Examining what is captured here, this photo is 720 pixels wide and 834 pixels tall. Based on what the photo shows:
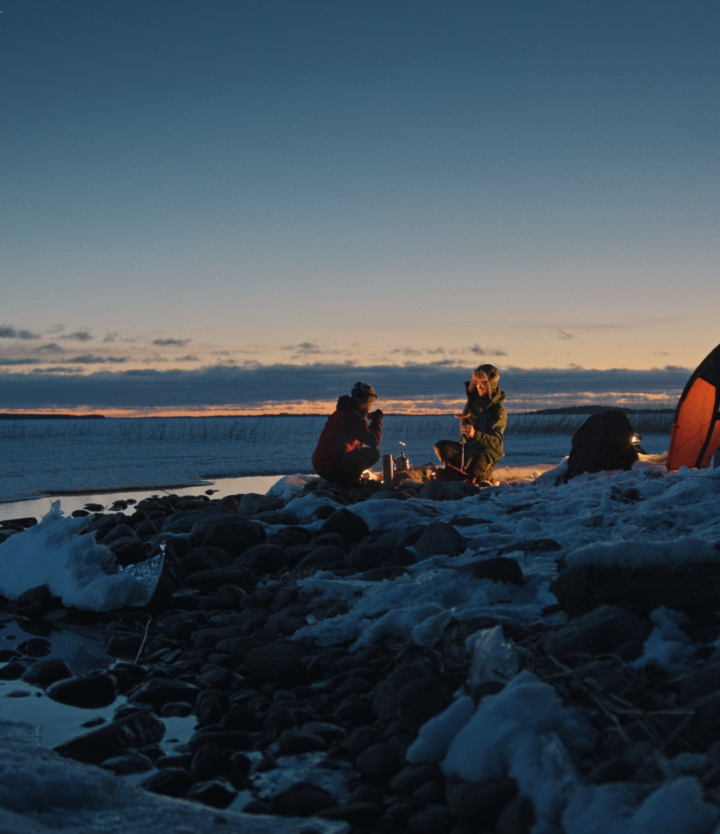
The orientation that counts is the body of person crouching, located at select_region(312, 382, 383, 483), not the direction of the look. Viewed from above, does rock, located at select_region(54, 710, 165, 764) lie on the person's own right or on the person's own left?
on the person's own right

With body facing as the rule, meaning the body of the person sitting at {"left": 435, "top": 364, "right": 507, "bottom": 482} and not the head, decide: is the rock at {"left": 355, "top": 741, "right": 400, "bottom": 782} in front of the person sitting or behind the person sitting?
in front

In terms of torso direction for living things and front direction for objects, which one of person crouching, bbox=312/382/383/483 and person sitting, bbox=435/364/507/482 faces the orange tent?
person crouching, bbox=312/382/383/483

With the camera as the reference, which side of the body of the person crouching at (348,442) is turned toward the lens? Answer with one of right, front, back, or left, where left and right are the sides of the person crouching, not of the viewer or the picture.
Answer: right

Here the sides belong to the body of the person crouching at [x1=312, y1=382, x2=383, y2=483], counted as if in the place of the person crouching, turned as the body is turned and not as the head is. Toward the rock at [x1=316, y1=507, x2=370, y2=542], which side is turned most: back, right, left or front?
right

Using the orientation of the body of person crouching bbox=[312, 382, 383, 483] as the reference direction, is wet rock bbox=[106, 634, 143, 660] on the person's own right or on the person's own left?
on the person's own right

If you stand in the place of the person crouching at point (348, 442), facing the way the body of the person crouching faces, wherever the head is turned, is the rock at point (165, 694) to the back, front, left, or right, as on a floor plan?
right

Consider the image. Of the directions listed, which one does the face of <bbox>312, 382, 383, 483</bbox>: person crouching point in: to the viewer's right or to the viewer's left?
to the viewer's right

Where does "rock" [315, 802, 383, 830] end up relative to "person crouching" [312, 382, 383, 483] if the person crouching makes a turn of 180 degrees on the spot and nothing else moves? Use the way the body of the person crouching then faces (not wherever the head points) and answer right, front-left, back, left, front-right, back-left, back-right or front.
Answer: left

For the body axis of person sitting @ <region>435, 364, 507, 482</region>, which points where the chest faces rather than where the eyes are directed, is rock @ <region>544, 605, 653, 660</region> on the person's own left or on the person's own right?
on the person's own left

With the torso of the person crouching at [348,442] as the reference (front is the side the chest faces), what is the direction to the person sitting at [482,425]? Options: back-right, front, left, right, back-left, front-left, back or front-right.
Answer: front

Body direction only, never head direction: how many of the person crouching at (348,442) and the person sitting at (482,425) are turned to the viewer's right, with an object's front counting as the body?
1

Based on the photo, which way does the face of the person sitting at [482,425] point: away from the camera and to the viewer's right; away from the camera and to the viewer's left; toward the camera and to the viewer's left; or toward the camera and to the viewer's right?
toward the camera and to the viewer's left

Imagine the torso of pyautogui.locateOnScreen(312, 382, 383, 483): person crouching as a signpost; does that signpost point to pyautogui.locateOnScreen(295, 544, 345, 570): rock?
no

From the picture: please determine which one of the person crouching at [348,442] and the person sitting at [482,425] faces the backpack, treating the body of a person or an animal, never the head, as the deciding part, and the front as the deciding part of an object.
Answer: the person crouching at [348,442]
